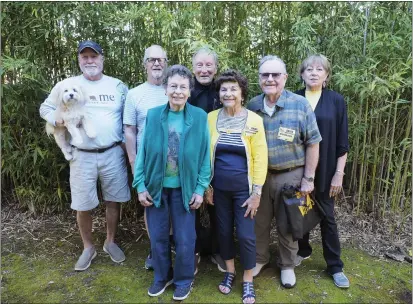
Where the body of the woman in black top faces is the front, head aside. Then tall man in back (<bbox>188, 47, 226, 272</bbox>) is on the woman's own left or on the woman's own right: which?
on the woman's own right

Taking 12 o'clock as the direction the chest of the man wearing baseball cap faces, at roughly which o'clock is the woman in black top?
The woman in black top is roughly at 10 o'clock from the man wearing baseball cap.

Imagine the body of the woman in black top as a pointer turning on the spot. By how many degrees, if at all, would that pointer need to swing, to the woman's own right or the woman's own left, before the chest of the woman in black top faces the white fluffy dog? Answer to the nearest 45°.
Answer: approximately 90° to the woman's own right

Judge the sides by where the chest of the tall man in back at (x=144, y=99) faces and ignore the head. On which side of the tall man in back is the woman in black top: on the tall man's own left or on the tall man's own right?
on the tall man's own left

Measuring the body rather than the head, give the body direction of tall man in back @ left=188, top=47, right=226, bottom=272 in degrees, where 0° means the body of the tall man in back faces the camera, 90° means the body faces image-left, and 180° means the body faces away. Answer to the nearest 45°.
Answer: approximately 0°

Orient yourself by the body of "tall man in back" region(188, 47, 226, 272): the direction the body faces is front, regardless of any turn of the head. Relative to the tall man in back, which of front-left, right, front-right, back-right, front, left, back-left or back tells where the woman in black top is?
left
